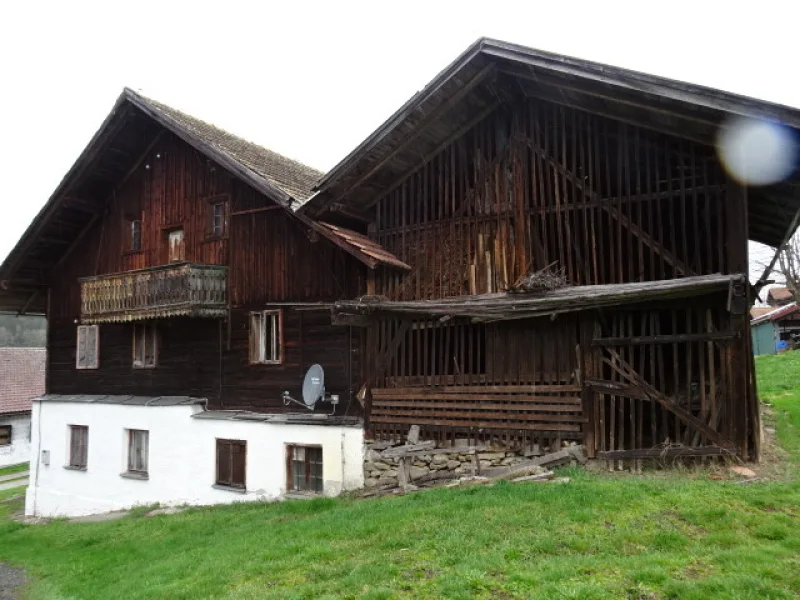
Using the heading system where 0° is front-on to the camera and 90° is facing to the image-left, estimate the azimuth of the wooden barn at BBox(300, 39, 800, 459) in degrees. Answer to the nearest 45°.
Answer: approximately 45°

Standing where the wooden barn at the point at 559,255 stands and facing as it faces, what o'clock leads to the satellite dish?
The satellite dish is roughly at 2 o'clock from the wooden barn.

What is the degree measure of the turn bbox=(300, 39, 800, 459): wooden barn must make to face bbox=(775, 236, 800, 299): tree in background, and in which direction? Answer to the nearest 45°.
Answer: approximately 180°

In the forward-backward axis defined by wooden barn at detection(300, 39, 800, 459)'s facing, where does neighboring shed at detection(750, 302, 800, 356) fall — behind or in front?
behind

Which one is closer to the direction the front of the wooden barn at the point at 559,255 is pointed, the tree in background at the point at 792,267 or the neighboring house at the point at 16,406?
the neighboring house

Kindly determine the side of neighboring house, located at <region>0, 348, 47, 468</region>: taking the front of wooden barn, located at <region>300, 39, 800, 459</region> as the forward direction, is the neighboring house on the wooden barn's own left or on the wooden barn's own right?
on the wooden barn's own right

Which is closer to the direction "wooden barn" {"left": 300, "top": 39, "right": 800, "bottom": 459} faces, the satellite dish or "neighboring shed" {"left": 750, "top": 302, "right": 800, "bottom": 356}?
the satellite dish
